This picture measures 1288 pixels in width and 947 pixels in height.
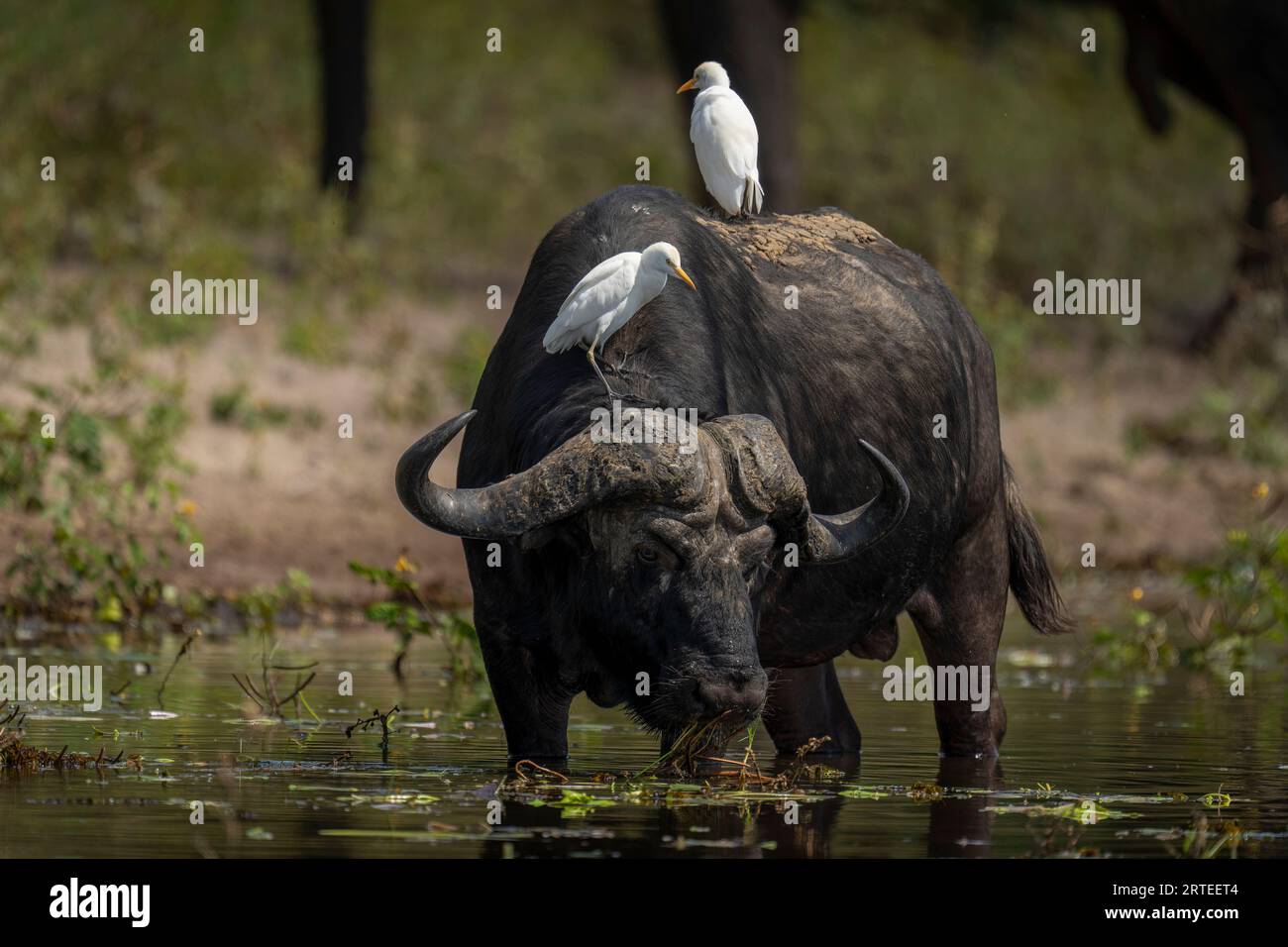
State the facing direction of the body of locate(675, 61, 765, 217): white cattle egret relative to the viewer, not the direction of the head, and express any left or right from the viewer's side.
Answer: facing away from the viewer and to the left of the viewer

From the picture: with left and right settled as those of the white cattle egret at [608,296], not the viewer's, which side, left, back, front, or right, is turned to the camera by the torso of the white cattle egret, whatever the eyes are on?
right

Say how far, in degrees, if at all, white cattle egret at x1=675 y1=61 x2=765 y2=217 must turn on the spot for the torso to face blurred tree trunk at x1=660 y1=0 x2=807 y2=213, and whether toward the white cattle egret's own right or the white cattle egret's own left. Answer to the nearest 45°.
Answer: approximately 45° to the white cattle egret's own right

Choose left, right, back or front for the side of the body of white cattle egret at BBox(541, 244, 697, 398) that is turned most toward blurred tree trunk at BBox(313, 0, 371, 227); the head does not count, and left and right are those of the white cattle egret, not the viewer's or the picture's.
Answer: left

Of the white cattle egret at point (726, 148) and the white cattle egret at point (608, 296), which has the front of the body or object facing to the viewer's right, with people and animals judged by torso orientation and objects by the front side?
the white cattle egret at point (608, 296)

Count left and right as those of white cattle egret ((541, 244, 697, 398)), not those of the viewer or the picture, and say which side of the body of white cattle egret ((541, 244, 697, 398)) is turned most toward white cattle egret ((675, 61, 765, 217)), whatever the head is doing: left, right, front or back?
left

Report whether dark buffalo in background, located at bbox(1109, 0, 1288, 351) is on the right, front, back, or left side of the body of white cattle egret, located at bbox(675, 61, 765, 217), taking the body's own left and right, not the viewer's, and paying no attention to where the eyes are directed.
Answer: right

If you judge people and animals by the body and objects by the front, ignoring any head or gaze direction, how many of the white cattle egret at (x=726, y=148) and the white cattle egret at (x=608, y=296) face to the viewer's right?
1

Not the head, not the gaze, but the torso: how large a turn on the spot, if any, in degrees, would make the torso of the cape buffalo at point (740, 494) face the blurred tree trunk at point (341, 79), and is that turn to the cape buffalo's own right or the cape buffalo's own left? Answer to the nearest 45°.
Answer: approximately 135° to the cape buffalo's own right

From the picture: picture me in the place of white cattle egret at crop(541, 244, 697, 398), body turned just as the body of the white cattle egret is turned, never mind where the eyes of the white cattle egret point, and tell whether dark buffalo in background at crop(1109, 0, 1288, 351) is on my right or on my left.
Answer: on my left

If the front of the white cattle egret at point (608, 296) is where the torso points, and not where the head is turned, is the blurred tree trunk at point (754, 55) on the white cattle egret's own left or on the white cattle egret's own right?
on the white cattle egret's own left
